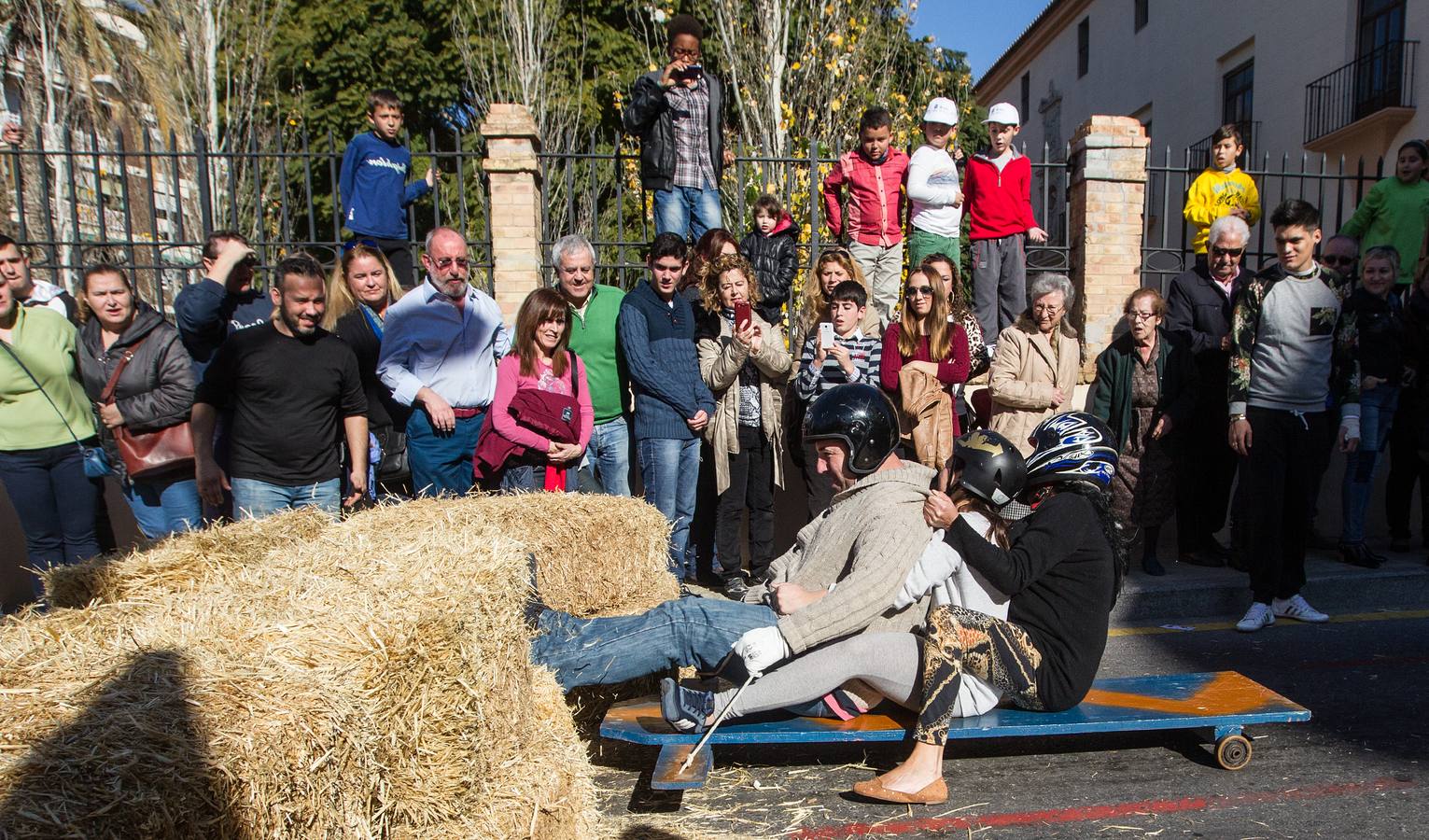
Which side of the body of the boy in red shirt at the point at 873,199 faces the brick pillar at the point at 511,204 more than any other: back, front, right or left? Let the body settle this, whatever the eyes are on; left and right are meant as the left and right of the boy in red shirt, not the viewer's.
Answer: right

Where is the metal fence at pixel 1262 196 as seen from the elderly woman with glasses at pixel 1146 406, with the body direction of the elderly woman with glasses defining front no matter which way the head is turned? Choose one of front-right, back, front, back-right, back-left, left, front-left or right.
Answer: back

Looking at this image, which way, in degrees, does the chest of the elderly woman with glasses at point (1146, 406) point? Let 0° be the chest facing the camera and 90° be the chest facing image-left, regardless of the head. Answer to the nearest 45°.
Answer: approximately 0°

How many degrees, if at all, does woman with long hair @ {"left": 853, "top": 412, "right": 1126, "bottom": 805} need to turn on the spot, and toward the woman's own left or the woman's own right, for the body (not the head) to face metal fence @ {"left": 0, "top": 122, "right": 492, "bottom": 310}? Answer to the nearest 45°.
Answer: approximately 45° to the woman's own right

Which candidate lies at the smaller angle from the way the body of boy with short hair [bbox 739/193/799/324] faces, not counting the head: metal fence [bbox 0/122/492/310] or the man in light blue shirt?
the man in light blue shirt

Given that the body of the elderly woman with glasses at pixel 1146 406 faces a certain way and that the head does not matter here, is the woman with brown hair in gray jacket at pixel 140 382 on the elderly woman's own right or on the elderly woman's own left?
on the elderly woman's own right

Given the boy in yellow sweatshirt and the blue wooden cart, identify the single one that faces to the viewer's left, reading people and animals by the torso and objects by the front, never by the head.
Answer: the blue wooden cart

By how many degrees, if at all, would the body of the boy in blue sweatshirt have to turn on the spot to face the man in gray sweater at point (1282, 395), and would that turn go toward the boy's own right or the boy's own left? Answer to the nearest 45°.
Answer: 0° — they already face them

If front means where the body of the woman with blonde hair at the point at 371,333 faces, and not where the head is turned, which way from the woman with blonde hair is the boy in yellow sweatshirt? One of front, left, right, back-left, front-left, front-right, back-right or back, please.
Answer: front-left

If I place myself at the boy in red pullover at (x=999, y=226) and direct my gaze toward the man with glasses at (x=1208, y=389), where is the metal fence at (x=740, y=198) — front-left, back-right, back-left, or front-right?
back-right

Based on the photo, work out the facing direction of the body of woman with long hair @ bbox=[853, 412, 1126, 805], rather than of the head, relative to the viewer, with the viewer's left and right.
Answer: facing to the left of the viewer

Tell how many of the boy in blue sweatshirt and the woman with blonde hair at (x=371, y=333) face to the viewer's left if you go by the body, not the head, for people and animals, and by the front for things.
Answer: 0

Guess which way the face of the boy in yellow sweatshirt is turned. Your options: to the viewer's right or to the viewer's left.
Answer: to the viewer's left
